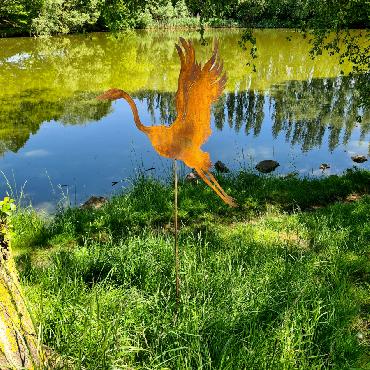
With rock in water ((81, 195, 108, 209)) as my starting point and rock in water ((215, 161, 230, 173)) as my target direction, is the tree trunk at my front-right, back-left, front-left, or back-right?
back-right

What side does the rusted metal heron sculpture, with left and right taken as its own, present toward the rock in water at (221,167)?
right

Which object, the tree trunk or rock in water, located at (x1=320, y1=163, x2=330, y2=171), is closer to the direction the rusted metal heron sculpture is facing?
the tree trunk

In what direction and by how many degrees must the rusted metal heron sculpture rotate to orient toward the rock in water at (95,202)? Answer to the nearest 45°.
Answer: approximately 90° to its right

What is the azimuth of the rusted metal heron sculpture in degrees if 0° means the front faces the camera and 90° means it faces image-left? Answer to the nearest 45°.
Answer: approximately 90°

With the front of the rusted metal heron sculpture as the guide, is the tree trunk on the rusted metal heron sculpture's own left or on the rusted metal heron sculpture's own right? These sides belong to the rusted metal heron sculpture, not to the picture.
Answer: on the rusted metal heron sculpture's own left

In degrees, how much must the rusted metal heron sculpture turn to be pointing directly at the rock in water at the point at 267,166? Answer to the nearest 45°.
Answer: approximately 90° to its right

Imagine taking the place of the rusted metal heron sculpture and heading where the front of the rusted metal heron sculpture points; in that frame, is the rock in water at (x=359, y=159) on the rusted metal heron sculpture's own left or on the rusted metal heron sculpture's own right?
on the rusted metal heron sculpture's own right
